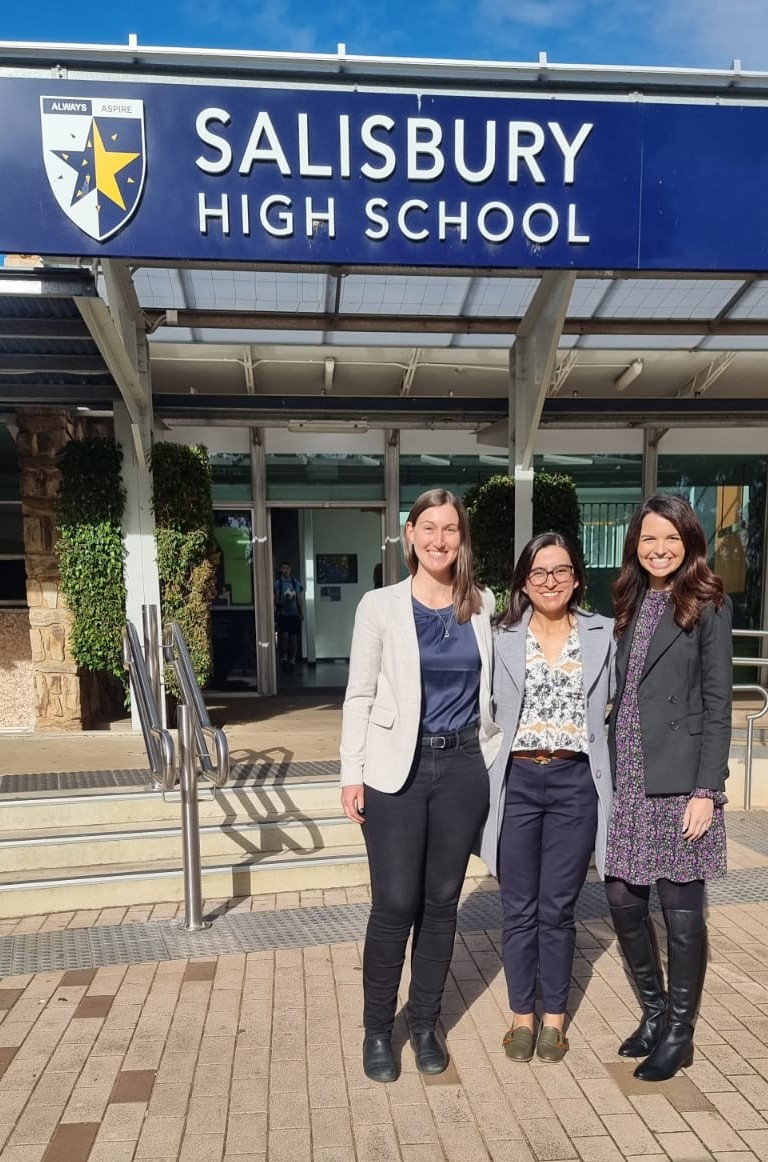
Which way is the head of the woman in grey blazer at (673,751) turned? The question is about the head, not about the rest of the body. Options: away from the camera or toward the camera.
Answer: toward the camera

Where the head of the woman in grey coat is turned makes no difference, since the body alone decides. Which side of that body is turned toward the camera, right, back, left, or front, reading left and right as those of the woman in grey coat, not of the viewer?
front

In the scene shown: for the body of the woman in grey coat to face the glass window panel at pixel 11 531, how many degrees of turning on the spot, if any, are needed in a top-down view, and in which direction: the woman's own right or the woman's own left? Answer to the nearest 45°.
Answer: approximately 135° to the woman's own right

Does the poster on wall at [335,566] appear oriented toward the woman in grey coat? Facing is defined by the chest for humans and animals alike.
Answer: yes

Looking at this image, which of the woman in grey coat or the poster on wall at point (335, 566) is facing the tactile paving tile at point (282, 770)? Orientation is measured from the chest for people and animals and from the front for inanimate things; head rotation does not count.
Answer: the poster on wall

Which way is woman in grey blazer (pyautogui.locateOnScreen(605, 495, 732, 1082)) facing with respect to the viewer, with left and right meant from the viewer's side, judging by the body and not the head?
facing the viewer and to the left of the viewer

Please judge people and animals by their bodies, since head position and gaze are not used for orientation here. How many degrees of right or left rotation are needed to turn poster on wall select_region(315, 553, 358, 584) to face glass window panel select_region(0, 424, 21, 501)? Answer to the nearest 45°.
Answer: approximately 45° to its right

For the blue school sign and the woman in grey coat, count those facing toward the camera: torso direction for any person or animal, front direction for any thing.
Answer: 2

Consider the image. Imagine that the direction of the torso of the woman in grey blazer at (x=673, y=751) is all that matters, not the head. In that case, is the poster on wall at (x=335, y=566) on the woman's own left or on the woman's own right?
on the woman's own right

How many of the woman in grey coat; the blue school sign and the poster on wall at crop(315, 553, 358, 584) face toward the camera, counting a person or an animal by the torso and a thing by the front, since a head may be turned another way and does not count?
3

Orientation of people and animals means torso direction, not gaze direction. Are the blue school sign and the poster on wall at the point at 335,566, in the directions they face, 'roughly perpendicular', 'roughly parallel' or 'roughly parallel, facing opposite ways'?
roughly parallel

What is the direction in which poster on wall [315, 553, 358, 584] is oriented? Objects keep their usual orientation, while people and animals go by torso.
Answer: toward the camera
